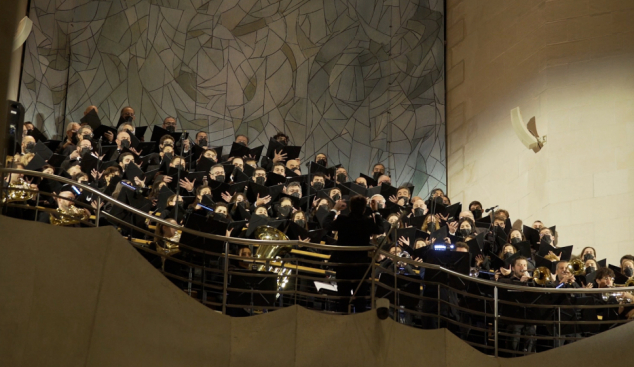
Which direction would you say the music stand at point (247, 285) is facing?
away from the camera

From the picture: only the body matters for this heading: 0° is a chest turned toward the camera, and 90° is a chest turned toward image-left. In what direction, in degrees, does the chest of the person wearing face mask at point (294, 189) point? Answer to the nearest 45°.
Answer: approximately 315°

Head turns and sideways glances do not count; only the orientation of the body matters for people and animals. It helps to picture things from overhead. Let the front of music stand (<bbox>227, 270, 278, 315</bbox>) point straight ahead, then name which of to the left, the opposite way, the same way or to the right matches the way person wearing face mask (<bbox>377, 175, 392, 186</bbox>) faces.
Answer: the opposite way

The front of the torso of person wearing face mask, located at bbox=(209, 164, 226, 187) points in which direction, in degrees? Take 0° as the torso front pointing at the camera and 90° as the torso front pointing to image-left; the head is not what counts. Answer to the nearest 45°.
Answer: approximately 315°

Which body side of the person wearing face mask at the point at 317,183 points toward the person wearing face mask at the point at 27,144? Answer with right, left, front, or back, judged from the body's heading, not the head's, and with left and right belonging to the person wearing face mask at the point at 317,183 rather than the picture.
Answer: right
